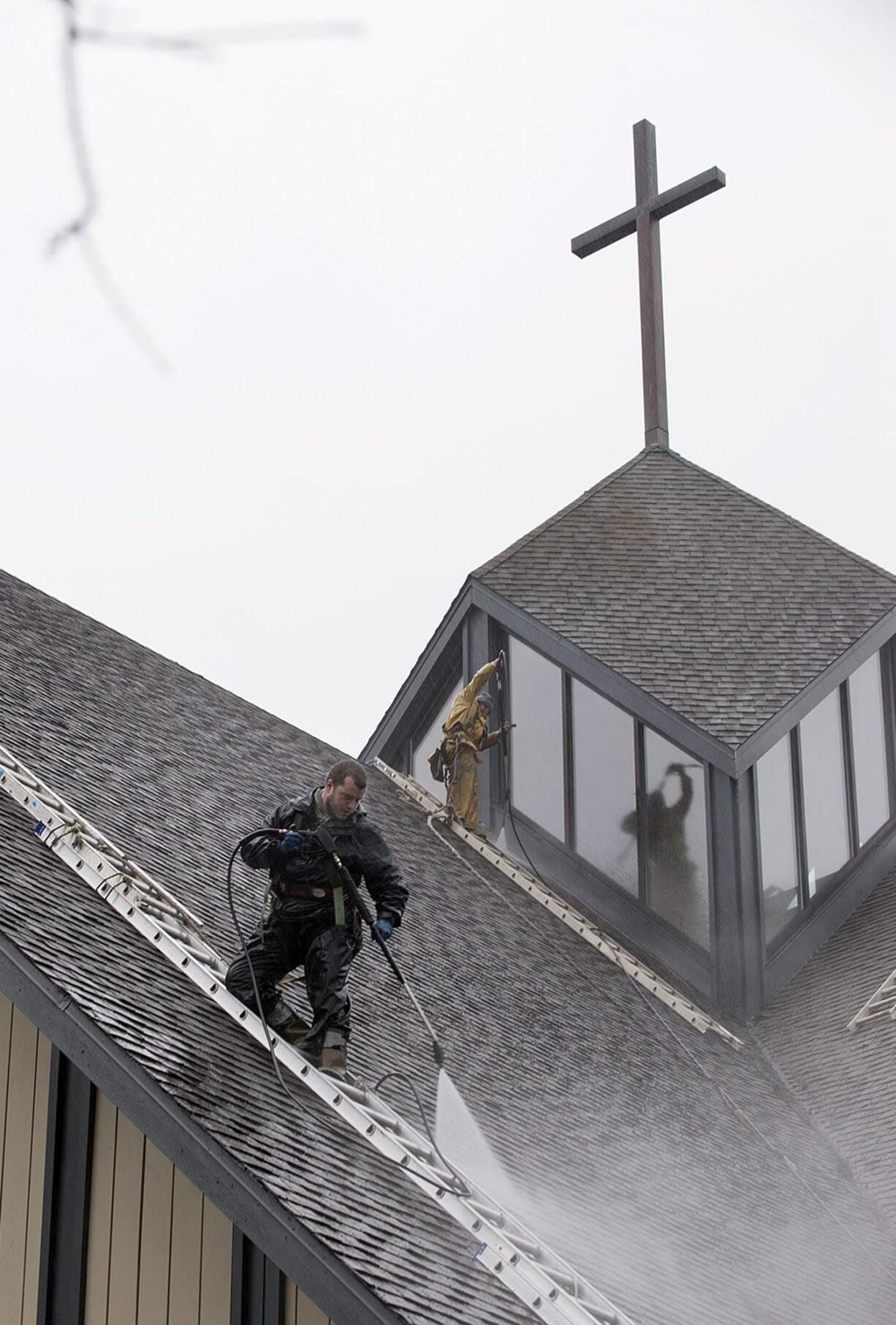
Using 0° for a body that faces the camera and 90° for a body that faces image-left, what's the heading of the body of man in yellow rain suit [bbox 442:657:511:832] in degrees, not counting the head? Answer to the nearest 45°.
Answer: approximately 270°

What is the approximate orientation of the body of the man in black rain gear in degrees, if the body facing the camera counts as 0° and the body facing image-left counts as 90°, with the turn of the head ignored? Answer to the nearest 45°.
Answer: approximately 315°

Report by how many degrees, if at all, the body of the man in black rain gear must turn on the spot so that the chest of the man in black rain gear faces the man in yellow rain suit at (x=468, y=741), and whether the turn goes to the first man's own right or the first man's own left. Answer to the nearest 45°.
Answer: approximately 135° to the first man's own left

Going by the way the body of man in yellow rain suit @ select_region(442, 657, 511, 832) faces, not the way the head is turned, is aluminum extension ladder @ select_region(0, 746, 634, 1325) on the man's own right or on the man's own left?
on the man's own right

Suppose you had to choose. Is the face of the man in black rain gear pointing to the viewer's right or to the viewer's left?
to the viewer's right

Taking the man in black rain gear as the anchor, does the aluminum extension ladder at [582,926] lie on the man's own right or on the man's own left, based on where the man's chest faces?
on the man's own left
